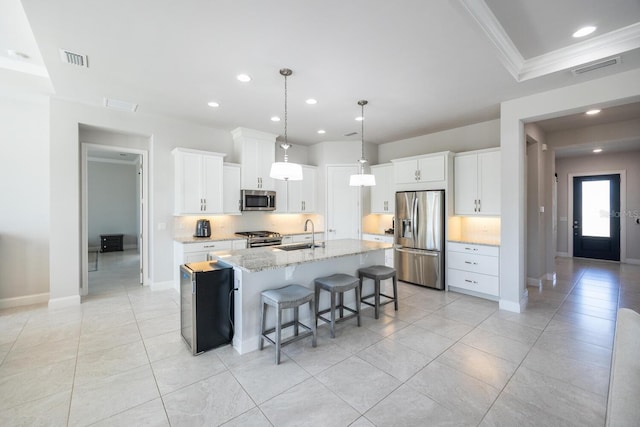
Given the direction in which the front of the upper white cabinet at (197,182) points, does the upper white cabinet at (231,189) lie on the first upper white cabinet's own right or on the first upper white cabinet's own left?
on the first upper white cabinet's own left

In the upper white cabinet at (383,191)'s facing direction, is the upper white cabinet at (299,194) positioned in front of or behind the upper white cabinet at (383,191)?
in front

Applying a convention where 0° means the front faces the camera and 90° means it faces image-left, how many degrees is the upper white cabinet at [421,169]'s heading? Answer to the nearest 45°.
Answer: approximately 45°

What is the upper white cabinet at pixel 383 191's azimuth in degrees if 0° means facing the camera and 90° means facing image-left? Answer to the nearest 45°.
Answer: approximately 45°

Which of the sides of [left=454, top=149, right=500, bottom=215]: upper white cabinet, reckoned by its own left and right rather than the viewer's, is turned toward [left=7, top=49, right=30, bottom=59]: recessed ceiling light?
front

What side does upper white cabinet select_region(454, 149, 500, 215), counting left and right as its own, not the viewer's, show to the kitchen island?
front

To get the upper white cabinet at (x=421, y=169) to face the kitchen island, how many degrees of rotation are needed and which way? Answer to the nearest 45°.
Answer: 0° — it already faces it

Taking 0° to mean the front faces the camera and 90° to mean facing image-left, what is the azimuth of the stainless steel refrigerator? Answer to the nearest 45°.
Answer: approximately 45°

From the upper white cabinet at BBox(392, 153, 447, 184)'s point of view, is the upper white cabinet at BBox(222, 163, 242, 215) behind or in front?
in front
